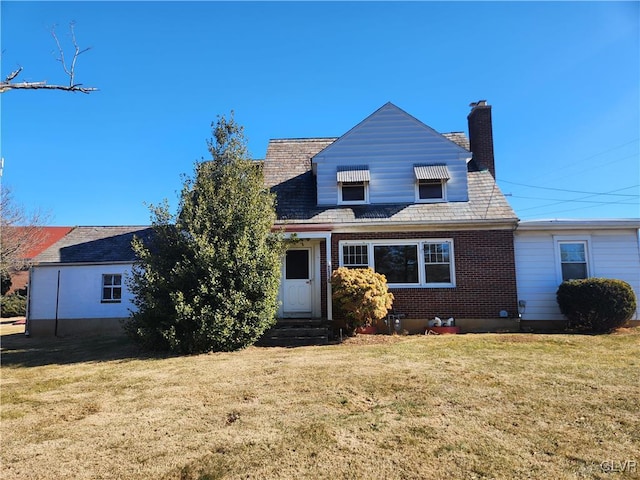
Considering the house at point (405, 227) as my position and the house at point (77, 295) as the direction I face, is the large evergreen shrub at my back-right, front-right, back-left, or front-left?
front-left

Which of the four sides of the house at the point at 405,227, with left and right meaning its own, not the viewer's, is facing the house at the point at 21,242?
right

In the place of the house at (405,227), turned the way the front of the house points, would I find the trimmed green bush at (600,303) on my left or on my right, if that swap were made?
on my left

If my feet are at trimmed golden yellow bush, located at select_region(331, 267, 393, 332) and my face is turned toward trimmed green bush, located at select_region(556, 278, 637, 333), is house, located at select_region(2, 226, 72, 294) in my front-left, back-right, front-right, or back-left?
back-left

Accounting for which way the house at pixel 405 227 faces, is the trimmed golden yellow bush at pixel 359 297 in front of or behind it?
in front

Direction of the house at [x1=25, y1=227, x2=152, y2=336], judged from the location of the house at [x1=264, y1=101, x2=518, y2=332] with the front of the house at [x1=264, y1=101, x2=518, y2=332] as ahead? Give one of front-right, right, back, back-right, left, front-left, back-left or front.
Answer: right

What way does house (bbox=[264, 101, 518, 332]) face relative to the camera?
toward the camera

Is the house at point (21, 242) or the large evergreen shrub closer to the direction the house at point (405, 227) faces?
the large evergreen shrub

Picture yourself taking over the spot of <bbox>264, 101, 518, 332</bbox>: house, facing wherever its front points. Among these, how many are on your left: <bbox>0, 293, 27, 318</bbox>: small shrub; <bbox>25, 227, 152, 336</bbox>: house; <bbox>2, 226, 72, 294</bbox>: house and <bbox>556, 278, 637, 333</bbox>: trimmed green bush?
1
